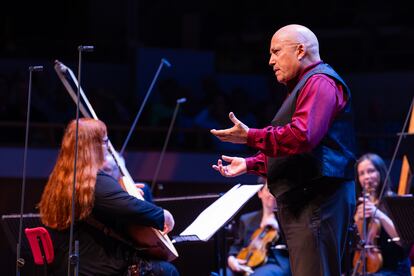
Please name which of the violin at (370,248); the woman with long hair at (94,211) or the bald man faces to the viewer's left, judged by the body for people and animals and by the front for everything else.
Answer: the bald man

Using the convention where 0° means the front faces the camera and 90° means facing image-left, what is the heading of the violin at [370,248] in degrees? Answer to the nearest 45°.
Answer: approximately 0°

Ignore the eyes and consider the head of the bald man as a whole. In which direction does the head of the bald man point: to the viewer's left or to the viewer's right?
to the viewer's left

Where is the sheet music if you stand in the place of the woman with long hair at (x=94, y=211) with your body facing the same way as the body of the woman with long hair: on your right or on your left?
on your right

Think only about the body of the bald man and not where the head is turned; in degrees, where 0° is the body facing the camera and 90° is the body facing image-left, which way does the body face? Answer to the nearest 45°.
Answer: approximately 90°

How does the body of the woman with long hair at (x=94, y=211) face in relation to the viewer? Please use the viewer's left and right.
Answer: facing away from the viewer and to the right of the viewer

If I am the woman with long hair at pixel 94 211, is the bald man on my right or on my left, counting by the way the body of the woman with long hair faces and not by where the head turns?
on my right

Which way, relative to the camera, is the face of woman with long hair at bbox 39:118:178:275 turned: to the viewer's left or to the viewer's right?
to the viewer's right

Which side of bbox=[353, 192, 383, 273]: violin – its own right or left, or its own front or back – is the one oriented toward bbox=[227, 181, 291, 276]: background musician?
right
